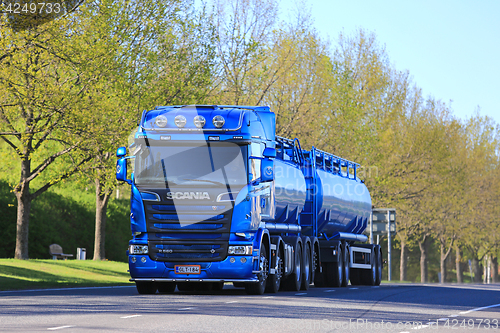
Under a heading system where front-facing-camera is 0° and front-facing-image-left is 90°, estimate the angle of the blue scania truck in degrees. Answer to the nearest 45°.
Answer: approximately 0°
